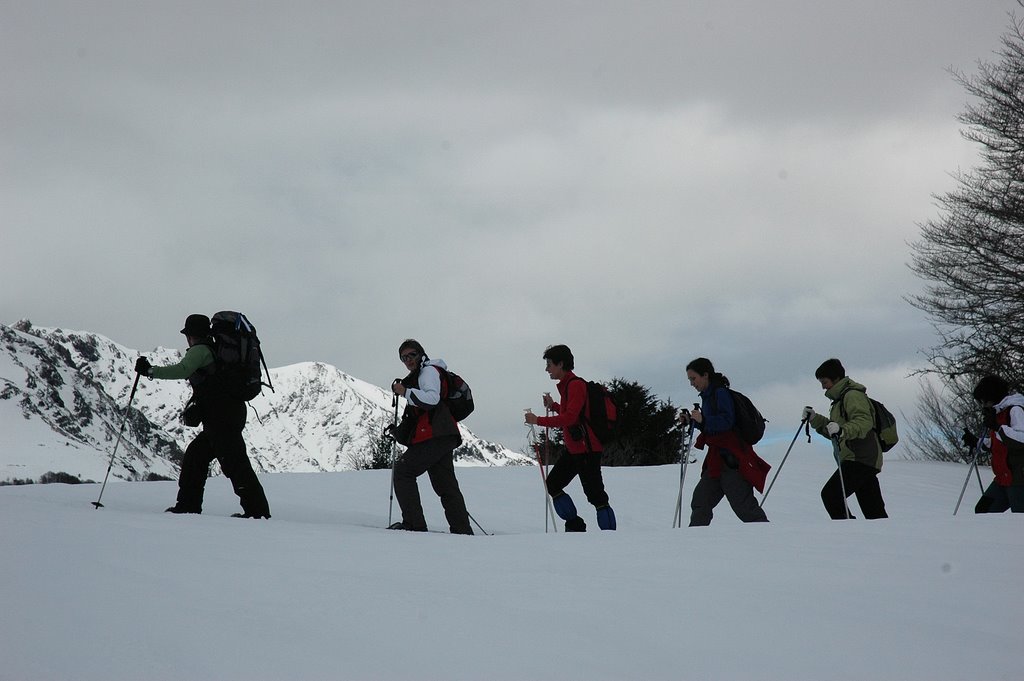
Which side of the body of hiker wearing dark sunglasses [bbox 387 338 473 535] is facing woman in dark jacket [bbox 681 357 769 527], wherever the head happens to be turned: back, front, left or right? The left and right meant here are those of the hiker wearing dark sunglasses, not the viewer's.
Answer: back

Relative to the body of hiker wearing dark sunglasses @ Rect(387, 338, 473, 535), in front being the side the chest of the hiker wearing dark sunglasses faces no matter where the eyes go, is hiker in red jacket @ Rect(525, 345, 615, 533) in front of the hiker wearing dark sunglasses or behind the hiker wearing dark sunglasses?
behind

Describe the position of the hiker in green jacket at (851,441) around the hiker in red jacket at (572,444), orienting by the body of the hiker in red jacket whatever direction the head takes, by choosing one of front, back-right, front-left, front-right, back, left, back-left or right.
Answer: back

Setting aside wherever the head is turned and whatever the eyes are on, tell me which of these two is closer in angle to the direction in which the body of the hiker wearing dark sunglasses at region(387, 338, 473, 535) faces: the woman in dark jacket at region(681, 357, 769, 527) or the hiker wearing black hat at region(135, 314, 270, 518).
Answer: the hiker wearing black hat

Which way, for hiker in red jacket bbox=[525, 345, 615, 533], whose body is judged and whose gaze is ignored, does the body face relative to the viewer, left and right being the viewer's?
facing to the left of the viewer

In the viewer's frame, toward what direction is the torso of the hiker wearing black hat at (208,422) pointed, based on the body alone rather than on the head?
to the viewer's left

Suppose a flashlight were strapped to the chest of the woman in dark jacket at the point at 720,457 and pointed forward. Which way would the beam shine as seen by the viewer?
to the viewer's left

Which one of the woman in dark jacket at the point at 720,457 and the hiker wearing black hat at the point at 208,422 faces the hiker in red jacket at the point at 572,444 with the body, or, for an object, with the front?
the woman in dark jacket

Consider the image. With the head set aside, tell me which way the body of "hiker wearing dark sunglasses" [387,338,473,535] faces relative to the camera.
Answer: to the viewer's left

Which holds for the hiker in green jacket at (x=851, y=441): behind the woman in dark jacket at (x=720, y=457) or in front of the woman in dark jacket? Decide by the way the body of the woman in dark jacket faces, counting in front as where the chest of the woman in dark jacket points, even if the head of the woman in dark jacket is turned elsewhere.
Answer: behind

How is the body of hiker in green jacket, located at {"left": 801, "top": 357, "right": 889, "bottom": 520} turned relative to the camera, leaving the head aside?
to the viewer's left

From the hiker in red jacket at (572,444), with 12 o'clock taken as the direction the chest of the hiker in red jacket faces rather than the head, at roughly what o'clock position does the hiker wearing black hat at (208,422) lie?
The hiker wearing black hat is roughly at 12 o'clock from the hiker in red jacket.

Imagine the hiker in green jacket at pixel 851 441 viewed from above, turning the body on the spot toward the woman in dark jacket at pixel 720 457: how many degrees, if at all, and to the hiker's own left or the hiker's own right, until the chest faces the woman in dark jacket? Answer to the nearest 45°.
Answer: approximately 45° to the hiker's own left

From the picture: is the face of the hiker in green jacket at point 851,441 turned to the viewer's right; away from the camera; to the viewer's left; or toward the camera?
to the viewer's left
